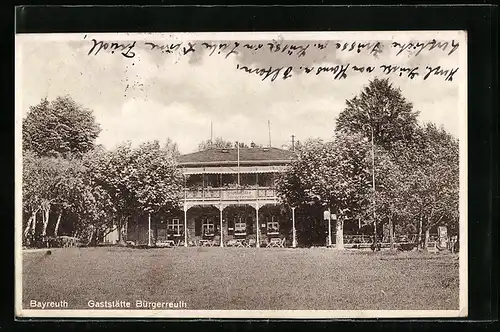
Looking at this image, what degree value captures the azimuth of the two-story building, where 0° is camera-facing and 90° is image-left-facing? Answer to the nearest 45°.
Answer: approximately 0°
